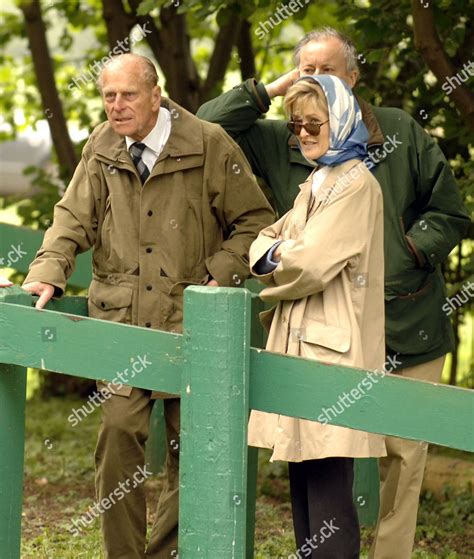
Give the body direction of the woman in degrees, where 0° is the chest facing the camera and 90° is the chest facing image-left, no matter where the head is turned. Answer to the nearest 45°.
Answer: approximately 45°

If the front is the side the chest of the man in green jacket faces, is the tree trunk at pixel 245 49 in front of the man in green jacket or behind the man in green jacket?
behind

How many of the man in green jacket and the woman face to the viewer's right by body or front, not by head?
0

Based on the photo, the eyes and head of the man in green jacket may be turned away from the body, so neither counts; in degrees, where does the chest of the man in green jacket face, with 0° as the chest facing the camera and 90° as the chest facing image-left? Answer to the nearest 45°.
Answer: approximately 0°

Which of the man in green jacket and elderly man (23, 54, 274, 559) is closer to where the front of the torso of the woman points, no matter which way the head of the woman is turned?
the elderly man

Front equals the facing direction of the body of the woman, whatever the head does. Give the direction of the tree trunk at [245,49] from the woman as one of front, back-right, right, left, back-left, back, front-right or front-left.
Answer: back-right

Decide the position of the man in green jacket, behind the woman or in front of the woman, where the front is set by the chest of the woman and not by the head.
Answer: behind

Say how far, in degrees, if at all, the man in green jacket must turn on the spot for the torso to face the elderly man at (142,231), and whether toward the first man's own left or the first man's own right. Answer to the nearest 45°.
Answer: approximately 90° to the first man's own right

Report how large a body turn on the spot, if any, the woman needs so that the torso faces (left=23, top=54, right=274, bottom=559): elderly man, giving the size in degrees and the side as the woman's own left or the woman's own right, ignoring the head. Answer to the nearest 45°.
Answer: approximately 90° to the woman's own right
